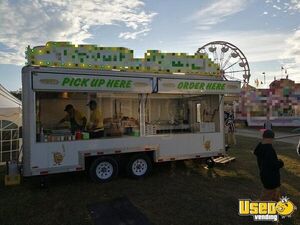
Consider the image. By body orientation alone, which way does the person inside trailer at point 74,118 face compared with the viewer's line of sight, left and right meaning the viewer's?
facing to the left of the viewer

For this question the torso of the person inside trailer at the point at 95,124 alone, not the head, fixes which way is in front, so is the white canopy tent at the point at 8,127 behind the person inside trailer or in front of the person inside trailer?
in front

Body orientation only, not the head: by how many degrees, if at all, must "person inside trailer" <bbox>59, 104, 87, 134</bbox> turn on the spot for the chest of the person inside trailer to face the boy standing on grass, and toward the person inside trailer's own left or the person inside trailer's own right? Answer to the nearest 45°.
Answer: approximately 135° to the person inside trailer's own left

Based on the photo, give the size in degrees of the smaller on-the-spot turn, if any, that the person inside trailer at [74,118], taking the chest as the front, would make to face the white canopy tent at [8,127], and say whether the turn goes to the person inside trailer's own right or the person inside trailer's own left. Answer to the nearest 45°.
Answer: approximately 45° to the person inside trailer's own right

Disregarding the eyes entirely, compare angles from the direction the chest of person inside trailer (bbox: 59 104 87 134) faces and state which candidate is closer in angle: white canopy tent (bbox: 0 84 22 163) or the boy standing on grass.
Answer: the white canopy tent
